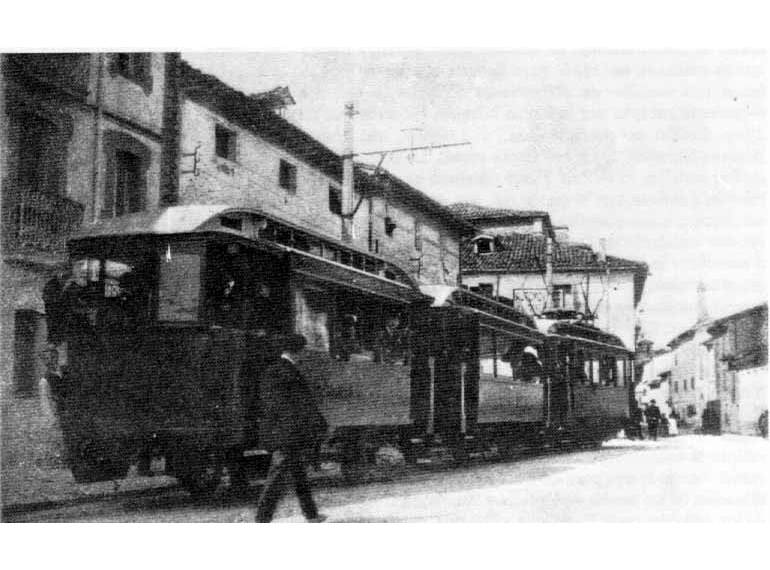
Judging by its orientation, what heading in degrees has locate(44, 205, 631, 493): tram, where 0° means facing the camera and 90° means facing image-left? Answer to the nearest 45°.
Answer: approximately 45°

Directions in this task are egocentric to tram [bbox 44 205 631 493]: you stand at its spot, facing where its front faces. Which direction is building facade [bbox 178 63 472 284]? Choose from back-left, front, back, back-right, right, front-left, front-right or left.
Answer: back-right

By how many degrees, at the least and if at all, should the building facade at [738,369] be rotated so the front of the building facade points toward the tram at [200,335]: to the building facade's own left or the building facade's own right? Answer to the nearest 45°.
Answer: approximately 45° to the building facade's own left

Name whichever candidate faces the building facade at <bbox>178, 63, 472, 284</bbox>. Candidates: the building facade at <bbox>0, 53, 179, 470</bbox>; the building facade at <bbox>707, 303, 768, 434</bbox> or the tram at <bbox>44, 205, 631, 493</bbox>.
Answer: the building facade at <bbox>707, 303, 768, 434</bbox>

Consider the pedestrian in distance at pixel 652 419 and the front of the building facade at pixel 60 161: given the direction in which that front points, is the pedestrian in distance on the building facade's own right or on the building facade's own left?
on the building facade's own left

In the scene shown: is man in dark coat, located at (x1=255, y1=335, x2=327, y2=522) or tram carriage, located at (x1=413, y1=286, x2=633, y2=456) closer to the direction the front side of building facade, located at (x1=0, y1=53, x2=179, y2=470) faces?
the man in dark coat

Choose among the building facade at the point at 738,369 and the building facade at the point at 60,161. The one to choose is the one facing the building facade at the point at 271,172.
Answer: the building facade at the point at 738,369

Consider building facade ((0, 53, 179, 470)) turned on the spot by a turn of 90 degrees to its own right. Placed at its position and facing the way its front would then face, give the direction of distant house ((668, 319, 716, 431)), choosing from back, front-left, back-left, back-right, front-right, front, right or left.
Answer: back

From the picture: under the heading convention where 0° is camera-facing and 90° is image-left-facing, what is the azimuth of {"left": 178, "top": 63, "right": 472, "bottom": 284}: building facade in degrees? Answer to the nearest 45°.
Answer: approximately 315°

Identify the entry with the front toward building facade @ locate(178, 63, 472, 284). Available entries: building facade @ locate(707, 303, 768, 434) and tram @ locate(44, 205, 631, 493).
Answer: building facade @ locate(707, 303, 768, 434)

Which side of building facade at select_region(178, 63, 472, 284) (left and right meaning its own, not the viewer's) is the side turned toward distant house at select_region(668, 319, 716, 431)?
left

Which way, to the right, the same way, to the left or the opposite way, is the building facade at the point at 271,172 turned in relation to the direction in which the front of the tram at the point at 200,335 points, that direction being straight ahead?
to the left

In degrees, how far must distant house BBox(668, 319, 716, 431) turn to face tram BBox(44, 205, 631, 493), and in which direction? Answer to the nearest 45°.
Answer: approximately 45° to its left

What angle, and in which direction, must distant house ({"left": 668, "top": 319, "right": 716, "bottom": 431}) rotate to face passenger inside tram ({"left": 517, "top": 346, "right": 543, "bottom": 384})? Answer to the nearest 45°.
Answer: approximately 45° to its left
